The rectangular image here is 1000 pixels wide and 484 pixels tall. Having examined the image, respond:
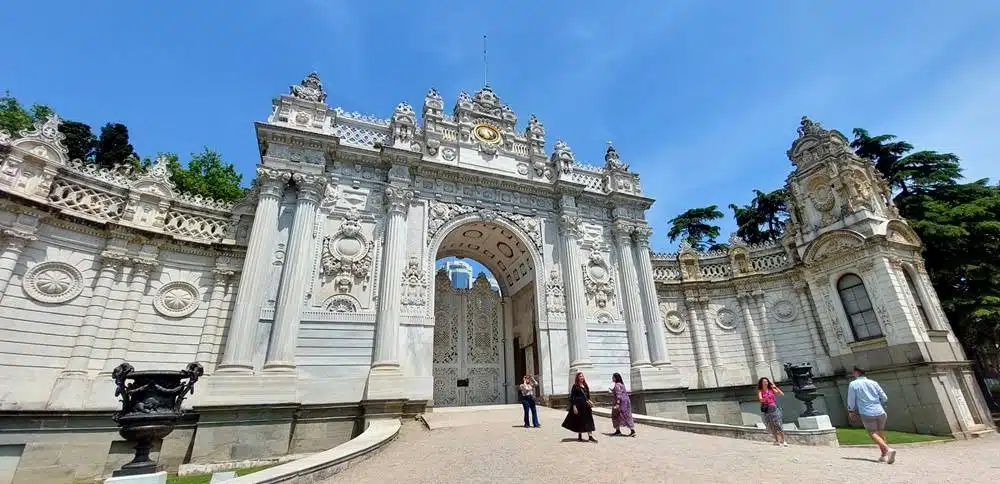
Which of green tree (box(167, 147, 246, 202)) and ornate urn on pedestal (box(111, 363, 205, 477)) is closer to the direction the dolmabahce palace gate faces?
the ornate urn on pedestal

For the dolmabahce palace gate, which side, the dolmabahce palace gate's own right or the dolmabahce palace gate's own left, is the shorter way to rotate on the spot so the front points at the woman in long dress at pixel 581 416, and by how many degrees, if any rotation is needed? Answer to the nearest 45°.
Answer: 0° — it already faces them

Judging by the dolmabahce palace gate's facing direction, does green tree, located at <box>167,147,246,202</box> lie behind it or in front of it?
behind

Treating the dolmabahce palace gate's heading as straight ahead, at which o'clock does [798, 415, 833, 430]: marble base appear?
The marble base is roughly at 11 o'clock from the dolmabahce palace gate.

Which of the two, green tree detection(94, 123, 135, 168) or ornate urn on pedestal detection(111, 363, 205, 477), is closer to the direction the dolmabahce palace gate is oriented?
the ornate urn on pedestal

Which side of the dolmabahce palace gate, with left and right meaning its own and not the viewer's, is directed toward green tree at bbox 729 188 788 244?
left

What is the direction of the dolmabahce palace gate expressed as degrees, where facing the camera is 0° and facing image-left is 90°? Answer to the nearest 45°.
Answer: approximately 315°

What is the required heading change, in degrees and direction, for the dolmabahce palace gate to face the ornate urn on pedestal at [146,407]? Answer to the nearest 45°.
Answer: approximately 45° to its right

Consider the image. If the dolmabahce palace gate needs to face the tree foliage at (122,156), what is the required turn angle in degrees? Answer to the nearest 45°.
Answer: approximately 135° to its right
